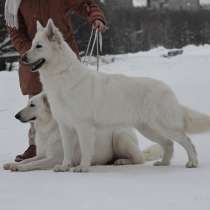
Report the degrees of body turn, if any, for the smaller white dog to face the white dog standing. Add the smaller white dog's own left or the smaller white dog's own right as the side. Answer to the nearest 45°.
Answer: approximately 135° to the smaller white dog's own left

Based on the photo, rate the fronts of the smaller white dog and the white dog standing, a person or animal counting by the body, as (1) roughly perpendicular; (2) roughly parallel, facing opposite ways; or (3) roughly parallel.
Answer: roughly parallel

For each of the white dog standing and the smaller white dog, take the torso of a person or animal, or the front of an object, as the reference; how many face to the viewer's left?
2

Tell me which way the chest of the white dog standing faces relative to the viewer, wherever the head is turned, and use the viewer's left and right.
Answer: facing to the left of the viewer

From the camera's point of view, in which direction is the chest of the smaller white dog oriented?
to the viewer's left
